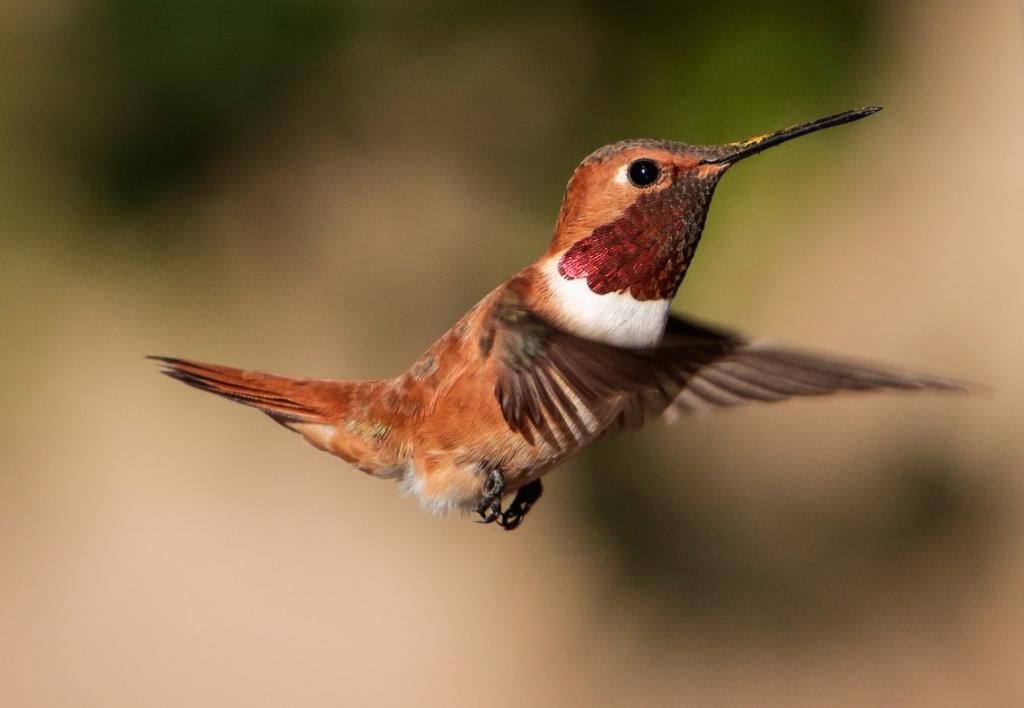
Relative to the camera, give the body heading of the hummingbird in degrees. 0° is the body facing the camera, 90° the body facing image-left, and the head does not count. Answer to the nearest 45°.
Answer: approximately 270°
